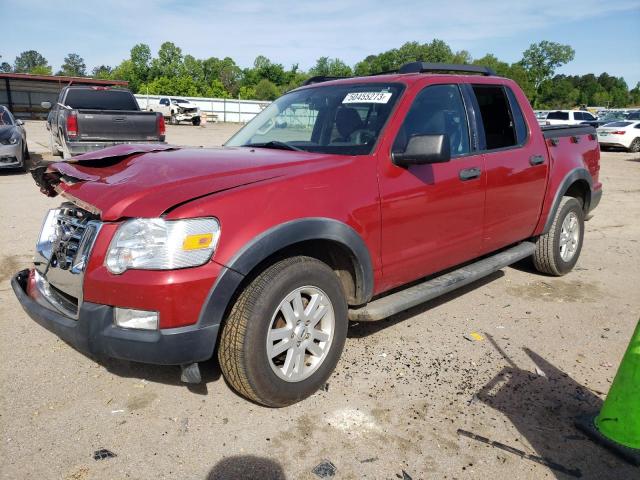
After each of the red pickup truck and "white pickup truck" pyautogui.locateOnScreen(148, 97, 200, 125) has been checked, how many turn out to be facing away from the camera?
0

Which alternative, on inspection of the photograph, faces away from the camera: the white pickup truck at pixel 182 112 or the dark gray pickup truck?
the dark gray pickup truck

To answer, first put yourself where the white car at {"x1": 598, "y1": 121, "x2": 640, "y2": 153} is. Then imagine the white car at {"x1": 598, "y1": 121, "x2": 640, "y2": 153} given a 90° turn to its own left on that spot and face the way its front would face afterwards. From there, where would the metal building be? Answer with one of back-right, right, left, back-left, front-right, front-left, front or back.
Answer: front-left

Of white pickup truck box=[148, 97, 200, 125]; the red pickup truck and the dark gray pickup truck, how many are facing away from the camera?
1

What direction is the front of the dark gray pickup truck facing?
away from the camera

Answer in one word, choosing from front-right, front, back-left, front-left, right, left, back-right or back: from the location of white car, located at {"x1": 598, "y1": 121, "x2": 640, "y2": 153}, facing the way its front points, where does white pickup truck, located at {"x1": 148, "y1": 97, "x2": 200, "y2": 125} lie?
back-left

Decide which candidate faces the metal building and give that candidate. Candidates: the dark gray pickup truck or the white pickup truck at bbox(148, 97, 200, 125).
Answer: the dark gray pickup truck

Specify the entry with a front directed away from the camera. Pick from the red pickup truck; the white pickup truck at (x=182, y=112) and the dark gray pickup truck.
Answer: the dark gray pickup truck

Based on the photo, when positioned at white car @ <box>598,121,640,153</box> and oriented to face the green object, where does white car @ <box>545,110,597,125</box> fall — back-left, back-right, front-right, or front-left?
back-right

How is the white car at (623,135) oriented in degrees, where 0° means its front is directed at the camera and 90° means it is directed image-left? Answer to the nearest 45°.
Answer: approximately 225°

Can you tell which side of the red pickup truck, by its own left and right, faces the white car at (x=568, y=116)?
back

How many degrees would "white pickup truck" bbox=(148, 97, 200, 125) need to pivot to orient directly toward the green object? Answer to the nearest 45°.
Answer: approximately 45° to its right
